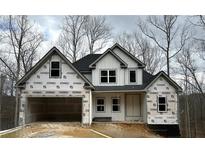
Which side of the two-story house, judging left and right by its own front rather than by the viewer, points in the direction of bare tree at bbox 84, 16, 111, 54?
back

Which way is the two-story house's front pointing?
toward the camera

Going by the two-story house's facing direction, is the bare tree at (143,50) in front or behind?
behind

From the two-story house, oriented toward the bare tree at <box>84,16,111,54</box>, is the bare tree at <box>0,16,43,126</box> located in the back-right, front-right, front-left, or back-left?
front-left

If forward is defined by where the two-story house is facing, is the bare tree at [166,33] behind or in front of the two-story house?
behind

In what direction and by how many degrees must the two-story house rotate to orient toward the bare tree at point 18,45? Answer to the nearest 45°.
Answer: approximately 135° to its right
